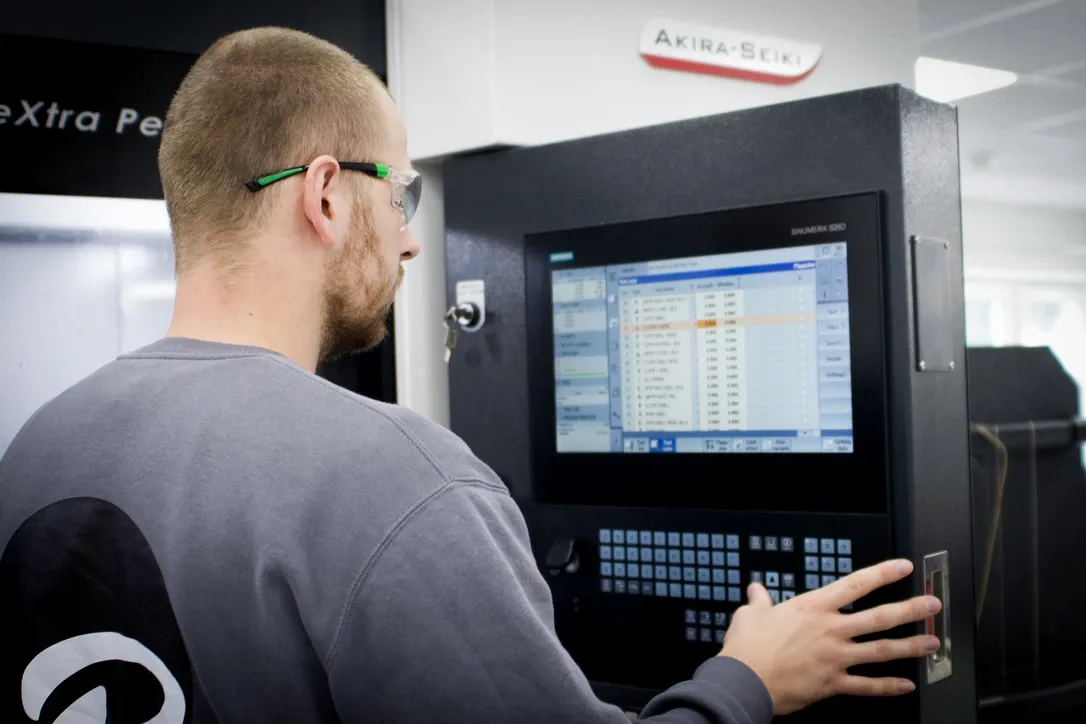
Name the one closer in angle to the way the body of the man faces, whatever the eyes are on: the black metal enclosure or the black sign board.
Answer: the black metal enclosure

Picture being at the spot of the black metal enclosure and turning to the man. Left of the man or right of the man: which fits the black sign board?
right

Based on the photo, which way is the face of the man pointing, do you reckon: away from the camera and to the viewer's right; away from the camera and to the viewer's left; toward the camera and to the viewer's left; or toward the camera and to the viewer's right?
away from the camera and to the viewer's right

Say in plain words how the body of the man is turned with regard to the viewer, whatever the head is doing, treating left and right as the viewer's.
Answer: facing away from the viewer and to the right of the viewer

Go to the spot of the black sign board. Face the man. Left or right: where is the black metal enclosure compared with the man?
left

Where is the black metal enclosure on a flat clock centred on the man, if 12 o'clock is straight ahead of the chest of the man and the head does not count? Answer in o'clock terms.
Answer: The black metal enclosure is roughly at 12 o'clock from the man.

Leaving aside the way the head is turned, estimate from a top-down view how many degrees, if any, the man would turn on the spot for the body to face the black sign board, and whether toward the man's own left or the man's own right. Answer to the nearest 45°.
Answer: approximately 90° to the man's own left
